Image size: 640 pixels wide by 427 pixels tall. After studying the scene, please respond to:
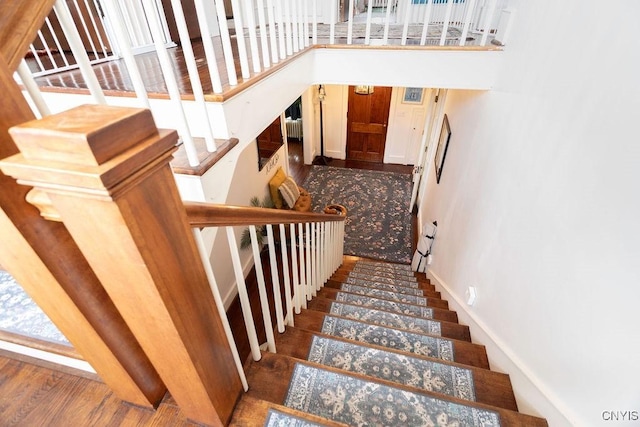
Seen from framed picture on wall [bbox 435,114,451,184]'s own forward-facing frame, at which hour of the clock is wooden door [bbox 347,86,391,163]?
The wooden door is roughly at 2 o'clock from the framed picture on wall.

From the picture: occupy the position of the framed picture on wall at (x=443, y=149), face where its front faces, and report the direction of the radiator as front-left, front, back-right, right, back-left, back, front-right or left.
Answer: front-right

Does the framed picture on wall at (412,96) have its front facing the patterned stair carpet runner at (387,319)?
yes

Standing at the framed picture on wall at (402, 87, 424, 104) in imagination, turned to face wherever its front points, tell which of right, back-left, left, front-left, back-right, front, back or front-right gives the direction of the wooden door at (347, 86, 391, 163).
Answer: right

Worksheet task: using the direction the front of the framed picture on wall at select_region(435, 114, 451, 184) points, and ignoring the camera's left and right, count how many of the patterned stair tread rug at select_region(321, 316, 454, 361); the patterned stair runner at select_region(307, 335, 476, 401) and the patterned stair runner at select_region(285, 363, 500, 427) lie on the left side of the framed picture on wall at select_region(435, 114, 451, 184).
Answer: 3

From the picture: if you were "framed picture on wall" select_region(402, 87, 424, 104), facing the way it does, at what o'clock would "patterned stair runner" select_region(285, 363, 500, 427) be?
The patterned stair runner is roughly at 12 o'clock from the framed picture on wall.

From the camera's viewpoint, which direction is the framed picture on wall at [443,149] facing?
to the viewer's left

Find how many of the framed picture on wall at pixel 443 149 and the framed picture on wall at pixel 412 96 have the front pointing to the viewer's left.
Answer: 1

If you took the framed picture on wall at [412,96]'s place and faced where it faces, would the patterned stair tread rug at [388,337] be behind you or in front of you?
in front

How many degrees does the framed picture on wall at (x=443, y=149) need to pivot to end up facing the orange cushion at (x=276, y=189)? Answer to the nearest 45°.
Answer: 0° — it already faces it

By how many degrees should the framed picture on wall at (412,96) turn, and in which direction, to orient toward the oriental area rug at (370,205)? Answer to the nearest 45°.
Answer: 0° — it already faces it

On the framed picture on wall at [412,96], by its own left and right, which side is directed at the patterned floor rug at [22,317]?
front

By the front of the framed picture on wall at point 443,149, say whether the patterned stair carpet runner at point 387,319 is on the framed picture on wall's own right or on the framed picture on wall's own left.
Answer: on the framed picture on wall's own left

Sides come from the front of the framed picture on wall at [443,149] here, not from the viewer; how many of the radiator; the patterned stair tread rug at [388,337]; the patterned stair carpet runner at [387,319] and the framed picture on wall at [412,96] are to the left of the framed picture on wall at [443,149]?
2

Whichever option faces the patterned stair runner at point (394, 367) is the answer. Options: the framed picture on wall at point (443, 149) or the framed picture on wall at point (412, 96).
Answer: the framed picture on wall at point (412, 96)

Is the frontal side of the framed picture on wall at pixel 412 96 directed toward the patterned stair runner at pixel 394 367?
yes

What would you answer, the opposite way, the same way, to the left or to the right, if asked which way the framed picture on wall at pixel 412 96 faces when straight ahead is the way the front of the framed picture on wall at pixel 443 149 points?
to the left
